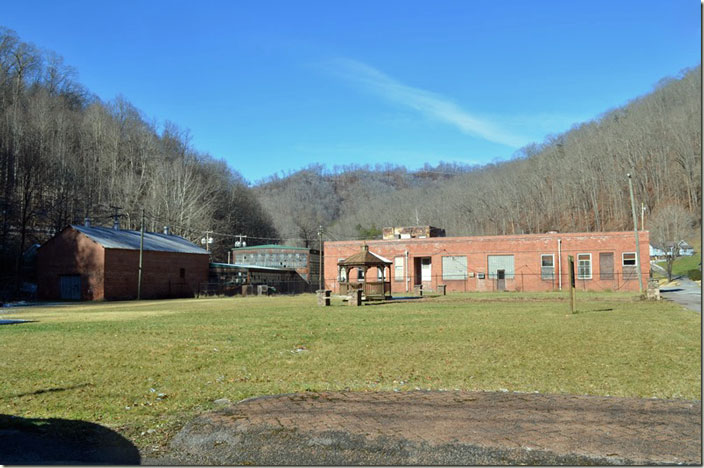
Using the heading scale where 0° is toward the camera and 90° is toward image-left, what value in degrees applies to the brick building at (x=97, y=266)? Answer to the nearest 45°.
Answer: approximately 45°

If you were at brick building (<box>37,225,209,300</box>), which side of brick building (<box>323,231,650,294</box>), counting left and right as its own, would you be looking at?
right

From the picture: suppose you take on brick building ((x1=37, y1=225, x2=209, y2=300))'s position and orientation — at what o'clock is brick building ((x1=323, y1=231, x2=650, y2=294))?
brick building ((x1=323, y1=231, x2=650, y2=294)) is roughly at 8 o'clock from brick building ((x1=37, y1=225, x2=209, y2=300)).

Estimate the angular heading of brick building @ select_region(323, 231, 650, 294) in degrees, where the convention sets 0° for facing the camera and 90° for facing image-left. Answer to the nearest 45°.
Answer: approximately 0°
